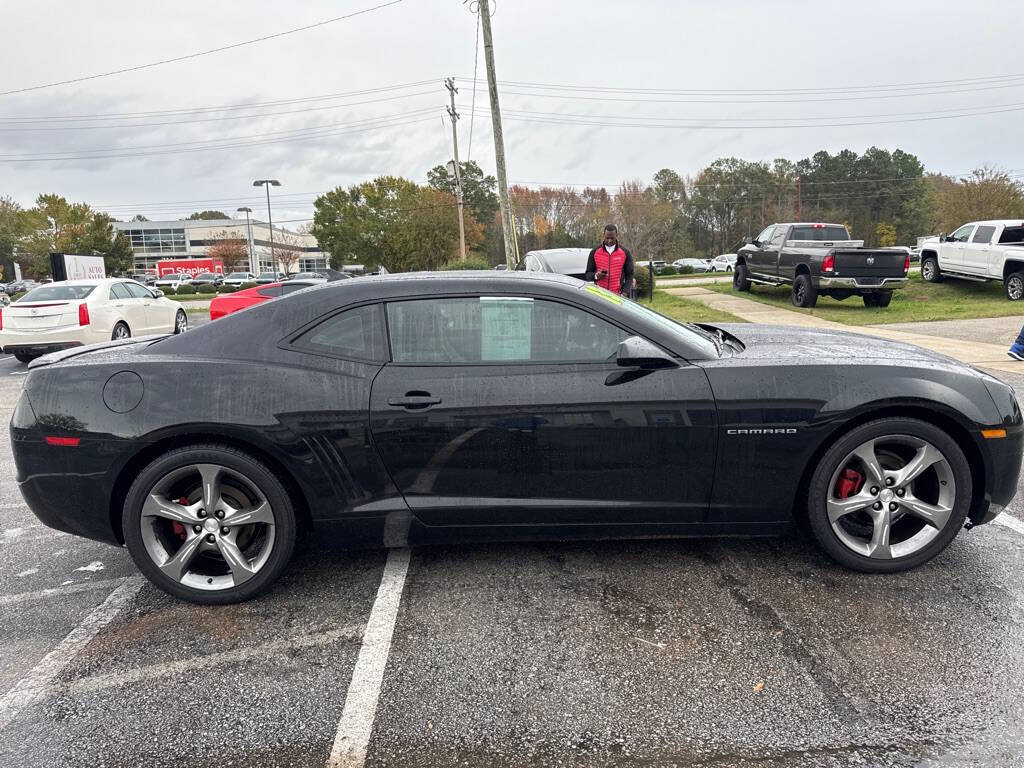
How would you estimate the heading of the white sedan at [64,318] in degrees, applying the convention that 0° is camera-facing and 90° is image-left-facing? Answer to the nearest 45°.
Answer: approximately 225°

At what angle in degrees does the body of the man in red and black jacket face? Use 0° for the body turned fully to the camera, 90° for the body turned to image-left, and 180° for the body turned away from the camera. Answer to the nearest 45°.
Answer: approximately 0°

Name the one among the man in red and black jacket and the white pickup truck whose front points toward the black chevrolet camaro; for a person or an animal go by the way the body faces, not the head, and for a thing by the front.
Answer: the man in red and black jacket

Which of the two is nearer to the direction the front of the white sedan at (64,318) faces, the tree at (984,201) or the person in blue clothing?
the tree

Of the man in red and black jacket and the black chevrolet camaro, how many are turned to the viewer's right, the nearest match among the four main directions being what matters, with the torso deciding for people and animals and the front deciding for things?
1

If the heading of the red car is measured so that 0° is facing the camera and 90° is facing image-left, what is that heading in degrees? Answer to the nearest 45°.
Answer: approximately 225°

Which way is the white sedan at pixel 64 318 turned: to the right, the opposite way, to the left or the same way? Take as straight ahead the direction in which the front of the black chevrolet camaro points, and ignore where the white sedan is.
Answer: to the left

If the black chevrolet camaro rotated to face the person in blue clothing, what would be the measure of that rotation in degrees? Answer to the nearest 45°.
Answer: approximately 45° to its left

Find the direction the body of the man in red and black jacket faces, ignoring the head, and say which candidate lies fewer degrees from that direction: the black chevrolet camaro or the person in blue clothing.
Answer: the black chevrolet camaro

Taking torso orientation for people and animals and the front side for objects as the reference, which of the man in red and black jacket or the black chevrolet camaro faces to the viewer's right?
the black chevrolet camaro

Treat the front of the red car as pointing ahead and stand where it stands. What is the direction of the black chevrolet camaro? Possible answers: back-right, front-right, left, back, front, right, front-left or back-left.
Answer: back-right

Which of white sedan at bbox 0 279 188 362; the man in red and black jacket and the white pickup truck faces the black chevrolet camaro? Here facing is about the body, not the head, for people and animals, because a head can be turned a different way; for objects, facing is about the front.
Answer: the man in red and black jacket
